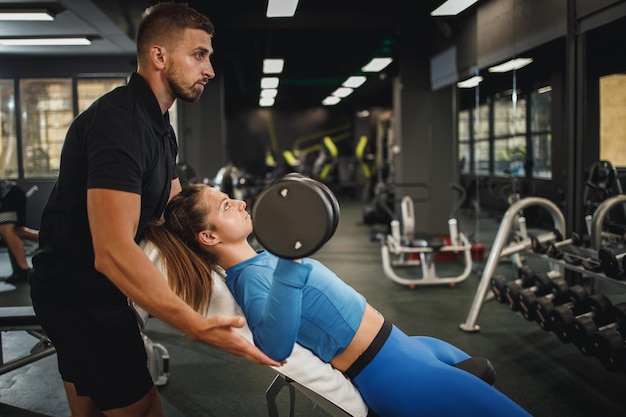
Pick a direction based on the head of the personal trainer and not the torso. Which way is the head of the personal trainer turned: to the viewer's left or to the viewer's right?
to the viewer's right

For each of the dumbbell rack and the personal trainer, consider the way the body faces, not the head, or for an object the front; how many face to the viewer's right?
1

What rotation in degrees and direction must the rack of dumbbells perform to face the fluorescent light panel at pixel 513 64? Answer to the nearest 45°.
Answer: approximately 135° to its right

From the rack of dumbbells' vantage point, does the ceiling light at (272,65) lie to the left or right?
on its right

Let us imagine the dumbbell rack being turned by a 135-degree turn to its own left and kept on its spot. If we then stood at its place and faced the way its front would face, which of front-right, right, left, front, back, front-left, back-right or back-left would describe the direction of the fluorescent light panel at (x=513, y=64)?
left

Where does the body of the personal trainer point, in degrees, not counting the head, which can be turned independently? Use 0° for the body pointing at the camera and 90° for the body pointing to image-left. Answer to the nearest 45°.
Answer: approximately 270°

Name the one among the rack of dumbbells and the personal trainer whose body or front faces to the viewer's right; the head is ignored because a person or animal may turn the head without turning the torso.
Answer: the personal trainer

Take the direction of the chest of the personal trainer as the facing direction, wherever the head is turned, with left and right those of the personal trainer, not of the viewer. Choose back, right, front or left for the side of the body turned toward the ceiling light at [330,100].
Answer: left

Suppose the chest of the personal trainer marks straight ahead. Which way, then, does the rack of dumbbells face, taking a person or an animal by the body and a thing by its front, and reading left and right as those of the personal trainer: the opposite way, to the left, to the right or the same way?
the opposite way

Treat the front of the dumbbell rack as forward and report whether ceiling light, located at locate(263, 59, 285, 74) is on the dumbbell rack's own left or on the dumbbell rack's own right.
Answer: on the dumbbell rack's own right

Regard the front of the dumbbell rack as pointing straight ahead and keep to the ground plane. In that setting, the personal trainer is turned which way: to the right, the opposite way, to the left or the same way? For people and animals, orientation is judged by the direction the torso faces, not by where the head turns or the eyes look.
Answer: the opposite way

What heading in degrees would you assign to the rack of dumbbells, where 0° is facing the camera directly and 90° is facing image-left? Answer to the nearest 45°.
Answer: approximately 45°
